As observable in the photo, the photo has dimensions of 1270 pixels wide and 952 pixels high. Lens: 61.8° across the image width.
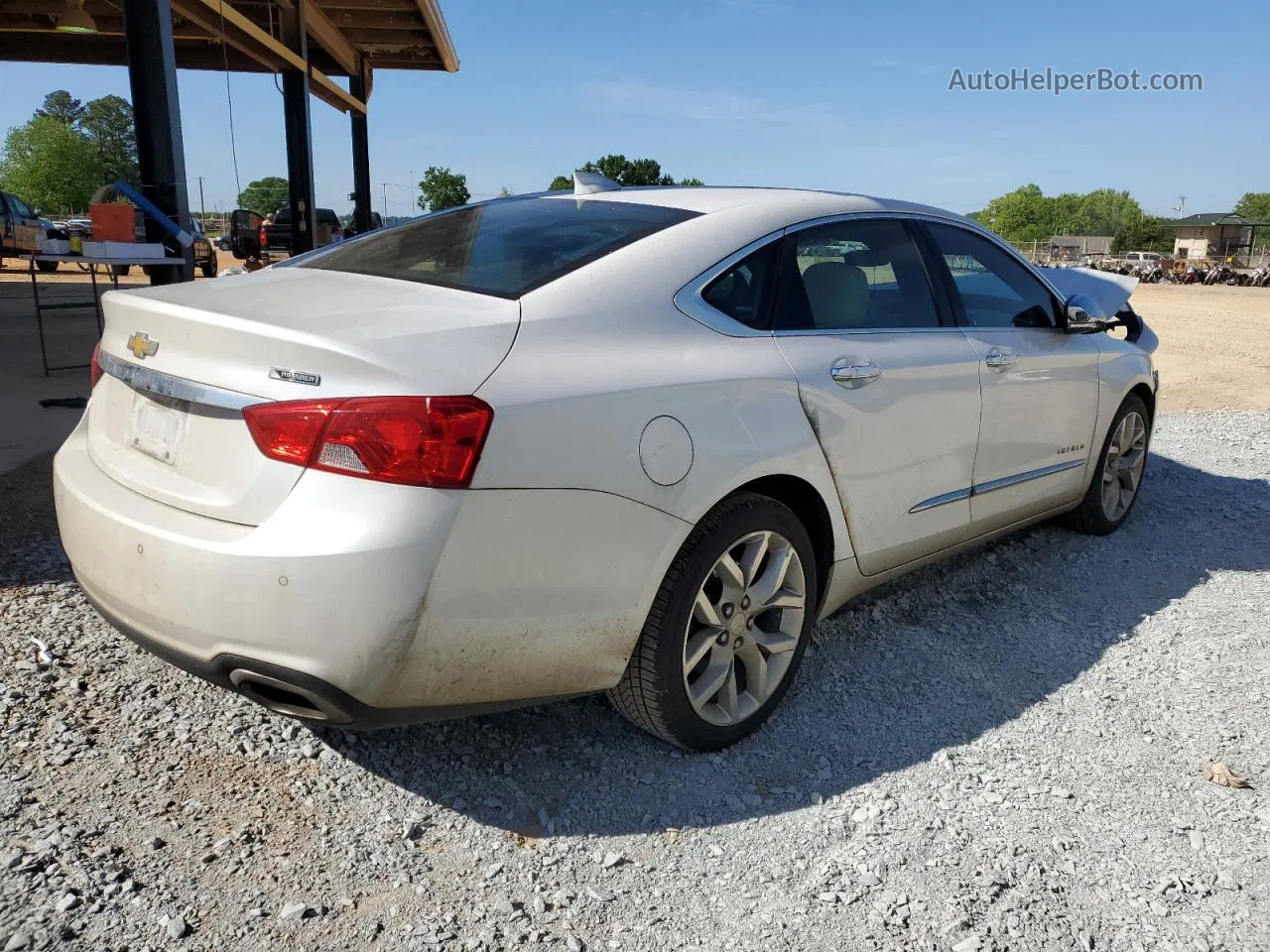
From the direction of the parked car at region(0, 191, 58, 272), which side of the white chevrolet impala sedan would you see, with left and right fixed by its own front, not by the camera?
left

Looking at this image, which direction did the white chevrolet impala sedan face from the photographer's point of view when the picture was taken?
facing away from the viewer and to the right of the viewer

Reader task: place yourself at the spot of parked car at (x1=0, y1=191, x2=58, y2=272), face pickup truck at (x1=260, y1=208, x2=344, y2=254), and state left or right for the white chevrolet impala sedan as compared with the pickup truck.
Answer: right

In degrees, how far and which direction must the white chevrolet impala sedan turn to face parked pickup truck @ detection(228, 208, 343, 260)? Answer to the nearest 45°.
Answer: approximately 45° to its left

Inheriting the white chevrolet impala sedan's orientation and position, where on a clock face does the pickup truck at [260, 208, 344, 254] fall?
The pickup truck is roughly at 10 o'clock from the white chevrolet impala sedan.

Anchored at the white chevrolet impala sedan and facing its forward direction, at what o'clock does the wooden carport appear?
The wooden carport is roughly at 10 o'clock from the white chevrolet impala sedan.
